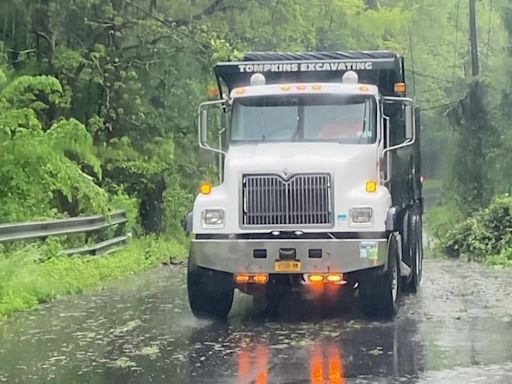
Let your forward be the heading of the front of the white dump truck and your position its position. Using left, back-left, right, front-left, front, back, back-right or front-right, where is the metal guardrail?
back-right

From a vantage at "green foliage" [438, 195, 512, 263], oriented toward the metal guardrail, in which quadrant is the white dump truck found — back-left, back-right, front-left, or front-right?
front-left

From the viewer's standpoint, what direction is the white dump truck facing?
toward the camera

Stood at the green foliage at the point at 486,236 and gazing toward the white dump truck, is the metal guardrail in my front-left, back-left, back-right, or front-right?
front-right

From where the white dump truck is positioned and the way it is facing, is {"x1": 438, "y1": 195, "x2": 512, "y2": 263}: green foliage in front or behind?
behind
